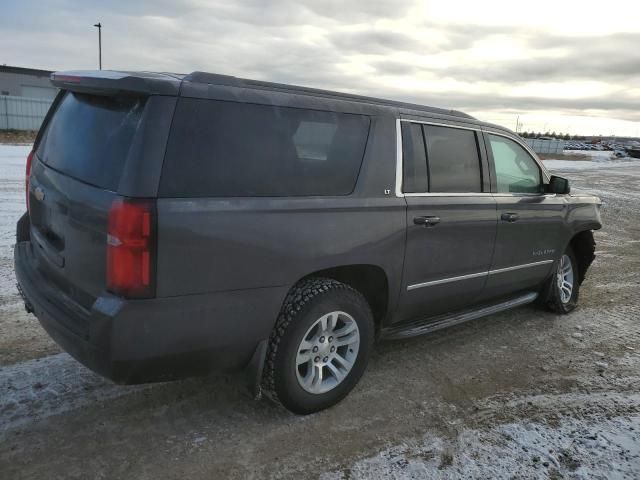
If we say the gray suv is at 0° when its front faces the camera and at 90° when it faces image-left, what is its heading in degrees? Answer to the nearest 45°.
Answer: approximately 225°
